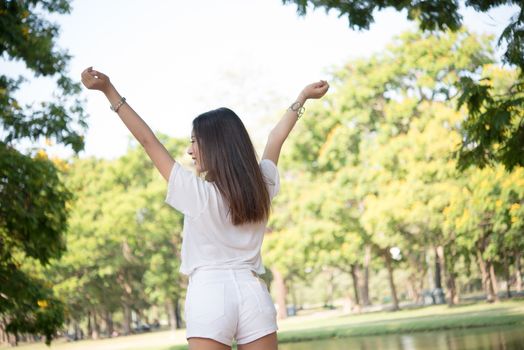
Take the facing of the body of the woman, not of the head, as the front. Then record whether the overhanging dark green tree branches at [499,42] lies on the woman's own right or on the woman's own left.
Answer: on the woman's own right

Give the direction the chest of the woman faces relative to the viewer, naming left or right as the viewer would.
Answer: facing away from the viewer and to the left of the viewer
